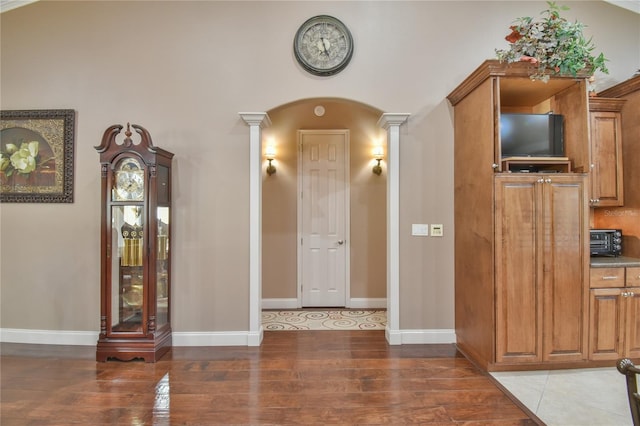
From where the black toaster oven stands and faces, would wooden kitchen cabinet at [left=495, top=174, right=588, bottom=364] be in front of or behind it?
in front

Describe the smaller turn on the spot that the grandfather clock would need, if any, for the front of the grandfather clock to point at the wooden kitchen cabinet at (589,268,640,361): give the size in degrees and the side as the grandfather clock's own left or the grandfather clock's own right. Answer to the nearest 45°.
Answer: approximately 90° to the grandfather clock's own left

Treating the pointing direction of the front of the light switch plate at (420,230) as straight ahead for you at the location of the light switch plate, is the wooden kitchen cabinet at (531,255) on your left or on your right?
on your left

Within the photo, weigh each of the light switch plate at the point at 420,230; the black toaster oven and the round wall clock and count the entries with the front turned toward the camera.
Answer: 3

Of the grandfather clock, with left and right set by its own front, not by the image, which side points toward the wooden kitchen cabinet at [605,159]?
left

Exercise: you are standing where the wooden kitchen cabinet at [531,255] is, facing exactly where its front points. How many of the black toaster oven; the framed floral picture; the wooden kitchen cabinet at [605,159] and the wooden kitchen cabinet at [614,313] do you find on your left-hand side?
3

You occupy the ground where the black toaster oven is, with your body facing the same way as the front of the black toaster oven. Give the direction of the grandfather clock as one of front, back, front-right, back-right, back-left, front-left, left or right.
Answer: front-right

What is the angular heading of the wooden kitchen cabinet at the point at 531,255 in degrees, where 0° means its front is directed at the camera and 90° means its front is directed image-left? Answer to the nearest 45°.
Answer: approximately 315°

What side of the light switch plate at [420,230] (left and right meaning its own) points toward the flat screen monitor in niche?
left

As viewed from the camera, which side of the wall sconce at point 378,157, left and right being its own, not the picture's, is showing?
front

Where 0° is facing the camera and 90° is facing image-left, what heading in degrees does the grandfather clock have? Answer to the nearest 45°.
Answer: approximately 45°

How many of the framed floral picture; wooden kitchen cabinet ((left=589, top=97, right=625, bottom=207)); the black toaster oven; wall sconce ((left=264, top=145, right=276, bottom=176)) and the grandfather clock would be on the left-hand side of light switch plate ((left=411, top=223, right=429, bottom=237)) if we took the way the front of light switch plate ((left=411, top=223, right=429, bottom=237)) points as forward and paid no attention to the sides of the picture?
2

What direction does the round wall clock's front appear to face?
toward the camera

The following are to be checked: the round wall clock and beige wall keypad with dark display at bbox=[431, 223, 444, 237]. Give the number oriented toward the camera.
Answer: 2
